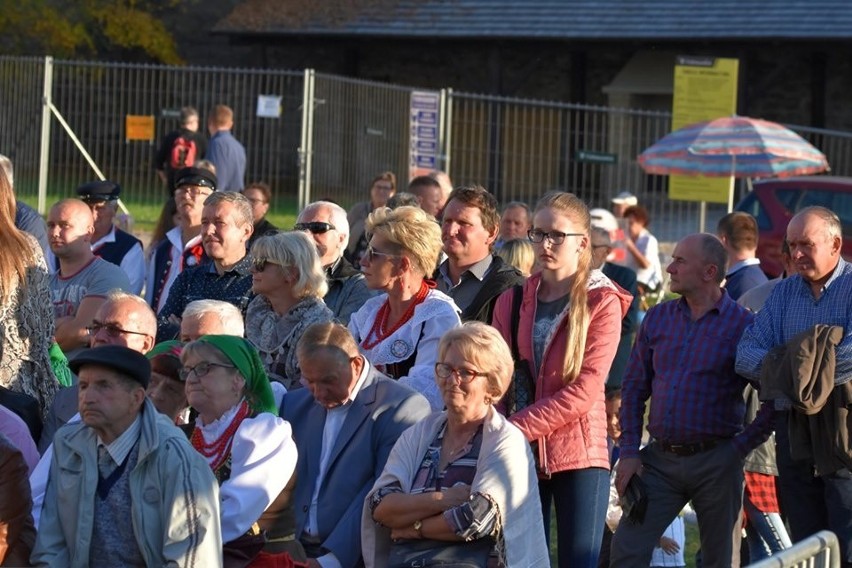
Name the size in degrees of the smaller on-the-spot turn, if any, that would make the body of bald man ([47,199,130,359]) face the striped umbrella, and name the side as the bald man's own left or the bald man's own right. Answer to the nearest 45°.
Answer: approximately 180°

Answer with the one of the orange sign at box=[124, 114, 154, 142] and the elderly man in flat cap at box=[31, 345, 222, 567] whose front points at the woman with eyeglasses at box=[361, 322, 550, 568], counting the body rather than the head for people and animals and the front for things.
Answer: the orange sign

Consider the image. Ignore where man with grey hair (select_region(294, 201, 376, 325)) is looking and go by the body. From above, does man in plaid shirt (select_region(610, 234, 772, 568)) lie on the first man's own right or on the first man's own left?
on the first man's own left

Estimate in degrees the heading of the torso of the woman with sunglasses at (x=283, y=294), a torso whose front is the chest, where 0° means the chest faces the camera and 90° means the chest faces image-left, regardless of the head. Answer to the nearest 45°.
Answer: approximately 45°

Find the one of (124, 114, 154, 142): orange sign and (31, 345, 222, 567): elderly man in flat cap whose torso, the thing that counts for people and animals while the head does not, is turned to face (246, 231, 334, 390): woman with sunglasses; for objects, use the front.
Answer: the orange sign

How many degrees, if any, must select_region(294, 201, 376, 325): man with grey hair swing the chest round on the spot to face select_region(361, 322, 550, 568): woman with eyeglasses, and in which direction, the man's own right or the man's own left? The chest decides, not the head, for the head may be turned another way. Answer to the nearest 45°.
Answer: approximately 45° to the man's own left

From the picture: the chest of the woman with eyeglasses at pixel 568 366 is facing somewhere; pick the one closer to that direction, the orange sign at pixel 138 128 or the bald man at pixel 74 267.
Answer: the bald man

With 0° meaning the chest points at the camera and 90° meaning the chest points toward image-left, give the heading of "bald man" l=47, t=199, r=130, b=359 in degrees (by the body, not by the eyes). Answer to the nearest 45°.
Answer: approximately 45°

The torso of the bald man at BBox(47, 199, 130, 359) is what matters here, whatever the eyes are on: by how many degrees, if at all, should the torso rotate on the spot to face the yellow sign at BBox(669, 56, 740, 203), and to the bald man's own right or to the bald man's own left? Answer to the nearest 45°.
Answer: approximately 180°

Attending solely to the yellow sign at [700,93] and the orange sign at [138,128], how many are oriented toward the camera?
2

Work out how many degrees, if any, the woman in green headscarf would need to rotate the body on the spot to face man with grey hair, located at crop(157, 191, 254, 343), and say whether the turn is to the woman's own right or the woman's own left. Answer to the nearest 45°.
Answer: approximately 135° to the woman's own right

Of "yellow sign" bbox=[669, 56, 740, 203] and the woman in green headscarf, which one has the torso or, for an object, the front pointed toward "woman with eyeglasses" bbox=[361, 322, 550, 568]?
the yellow sign
